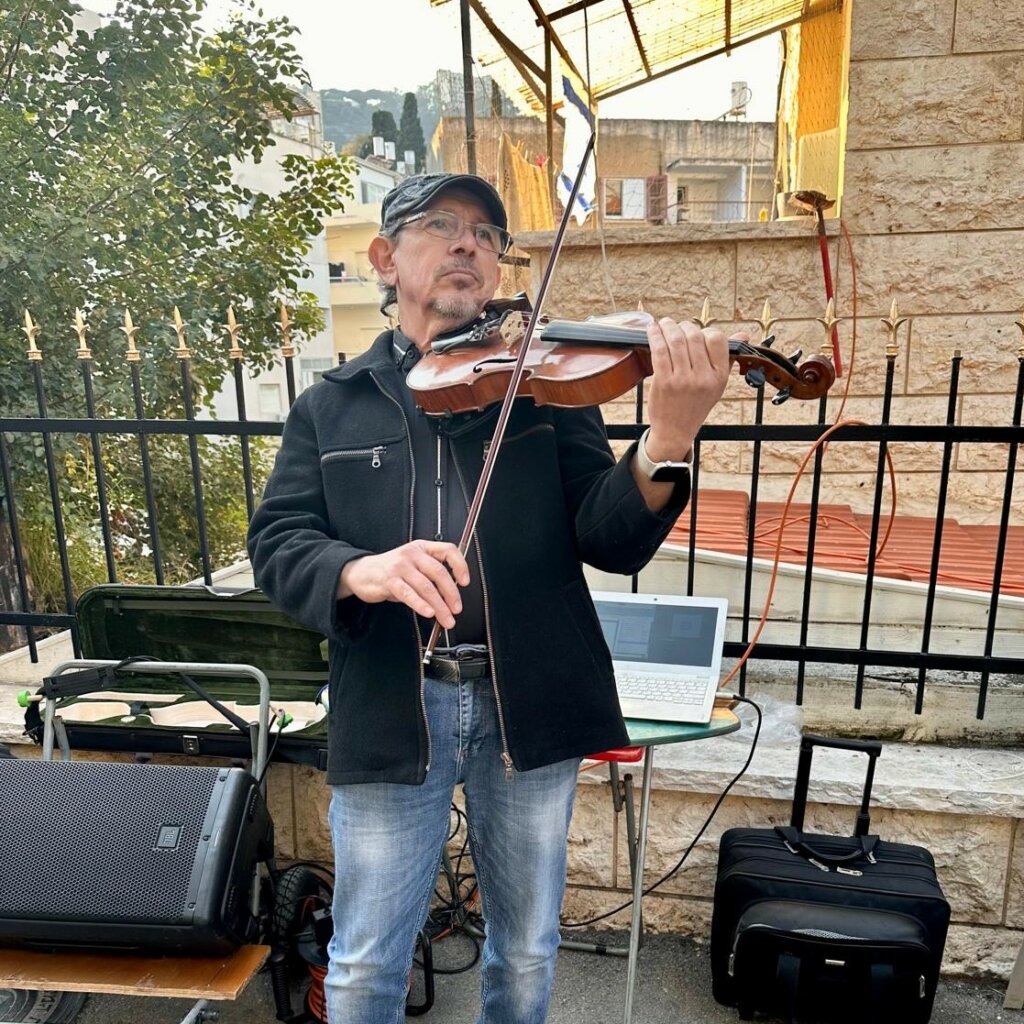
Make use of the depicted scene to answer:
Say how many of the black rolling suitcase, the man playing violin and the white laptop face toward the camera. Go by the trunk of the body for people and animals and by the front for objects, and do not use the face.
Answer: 3

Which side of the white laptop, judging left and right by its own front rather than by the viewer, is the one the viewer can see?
front

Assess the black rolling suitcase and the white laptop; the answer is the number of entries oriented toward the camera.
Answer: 2

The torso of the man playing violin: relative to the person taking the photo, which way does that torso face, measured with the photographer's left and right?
facing the viewer

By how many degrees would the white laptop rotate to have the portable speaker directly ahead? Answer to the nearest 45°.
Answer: approximately 45° to its right

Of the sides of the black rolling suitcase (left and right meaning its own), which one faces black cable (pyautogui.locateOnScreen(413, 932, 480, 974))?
right

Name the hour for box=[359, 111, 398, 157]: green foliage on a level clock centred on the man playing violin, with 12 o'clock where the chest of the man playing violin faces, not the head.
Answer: The green foliage is roughly at 6 o'clock from the man playing violin.

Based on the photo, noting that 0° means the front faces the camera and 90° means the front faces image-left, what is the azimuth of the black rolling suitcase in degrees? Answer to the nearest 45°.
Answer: approximately 0°
